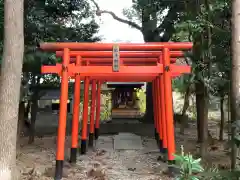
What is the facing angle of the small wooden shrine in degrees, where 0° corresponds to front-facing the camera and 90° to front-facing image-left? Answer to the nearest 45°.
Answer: approximately 0°

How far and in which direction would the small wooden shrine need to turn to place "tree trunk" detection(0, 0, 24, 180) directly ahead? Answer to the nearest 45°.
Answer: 0° — it already faces it

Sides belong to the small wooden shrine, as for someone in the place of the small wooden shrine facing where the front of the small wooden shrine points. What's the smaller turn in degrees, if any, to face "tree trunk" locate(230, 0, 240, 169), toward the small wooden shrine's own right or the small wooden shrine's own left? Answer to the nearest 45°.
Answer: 0° — it already faces it
